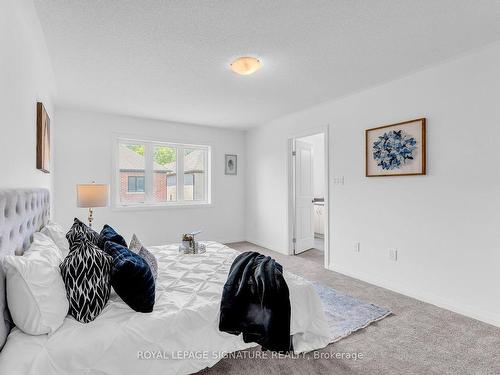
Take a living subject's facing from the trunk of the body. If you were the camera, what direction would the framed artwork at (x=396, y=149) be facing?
facing the viewer and to the left of the viewer

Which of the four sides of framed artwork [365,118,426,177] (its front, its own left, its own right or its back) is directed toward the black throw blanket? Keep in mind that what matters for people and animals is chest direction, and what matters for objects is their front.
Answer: front

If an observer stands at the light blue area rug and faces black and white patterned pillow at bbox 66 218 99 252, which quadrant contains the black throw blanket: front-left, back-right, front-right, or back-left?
front-left

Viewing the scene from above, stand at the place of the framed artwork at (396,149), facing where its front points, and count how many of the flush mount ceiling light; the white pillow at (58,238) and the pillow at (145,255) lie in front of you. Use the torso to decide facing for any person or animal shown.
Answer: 3

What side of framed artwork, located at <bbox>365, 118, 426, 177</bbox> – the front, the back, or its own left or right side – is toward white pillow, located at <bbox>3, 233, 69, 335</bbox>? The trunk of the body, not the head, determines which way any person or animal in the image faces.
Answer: front

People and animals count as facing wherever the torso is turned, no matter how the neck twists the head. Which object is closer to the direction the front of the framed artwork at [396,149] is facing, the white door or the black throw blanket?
the black throw blanket

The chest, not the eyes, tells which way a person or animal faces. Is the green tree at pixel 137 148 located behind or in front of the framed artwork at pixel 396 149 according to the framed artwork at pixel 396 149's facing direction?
in front

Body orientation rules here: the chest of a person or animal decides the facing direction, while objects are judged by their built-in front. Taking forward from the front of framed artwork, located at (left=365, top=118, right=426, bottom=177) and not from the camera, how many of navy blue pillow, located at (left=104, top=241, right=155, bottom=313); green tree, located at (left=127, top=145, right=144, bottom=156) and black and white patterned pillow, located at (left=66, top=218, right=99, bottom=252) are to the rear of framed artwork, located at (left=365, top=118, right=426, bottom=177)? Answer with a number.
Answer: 0

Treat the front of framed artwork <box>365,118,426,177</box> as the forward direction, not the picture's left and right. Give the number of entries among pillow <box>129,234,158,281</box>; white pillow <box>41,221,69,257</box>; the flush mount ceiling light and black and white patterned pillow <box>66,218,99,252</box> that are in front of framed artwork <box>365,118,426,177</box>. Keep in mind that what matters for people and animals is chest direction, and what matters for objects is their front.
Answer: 4

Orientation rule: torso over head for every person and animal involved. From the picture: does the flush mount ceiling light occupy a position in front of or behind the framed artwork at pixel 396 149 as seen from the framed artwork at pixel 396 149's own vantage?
in front

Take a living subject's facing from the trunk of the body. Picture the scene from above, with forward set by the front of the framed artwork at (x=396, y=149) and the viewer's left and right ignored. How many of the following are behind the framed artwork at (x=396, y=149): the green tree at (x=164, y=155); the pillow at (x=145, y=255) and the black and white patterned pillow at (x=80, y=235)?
0

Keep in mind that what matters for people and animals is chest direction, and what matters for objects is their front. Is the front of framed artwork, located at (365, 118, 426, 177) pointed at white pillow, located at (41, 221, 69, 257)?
yes

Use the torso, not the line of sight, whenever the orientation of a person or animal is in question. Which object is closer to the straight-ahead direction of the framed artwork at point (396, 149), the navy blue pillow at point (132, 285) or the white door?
the navy blue pillow

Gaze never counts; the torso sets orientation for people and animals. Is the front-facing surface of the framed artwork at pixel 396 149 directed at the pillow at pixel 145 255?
yes

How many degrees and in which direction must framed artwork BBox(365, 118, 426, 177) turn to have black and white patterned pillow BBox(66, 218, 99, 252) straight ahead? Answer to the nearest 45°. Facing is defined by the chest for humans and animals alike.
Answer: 0° — it already faces it

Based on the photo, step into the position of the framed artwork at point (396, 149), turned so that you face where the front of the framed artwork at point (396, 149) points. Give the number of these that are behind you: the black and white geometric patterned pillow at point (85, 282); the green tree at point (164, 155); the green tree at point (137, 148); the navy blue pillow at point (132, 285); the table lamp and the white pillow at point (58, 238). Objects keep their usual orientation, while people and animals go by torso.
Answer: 0
